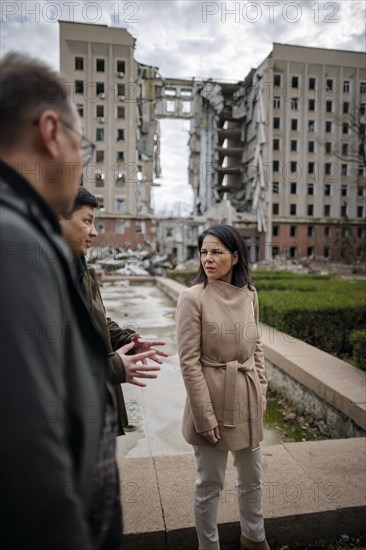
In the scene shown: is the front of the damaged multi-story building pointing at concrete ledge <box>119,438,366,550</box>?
yes

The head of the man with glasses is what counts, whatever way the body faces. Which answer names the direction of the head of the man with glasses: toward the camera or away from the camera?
away from the camera

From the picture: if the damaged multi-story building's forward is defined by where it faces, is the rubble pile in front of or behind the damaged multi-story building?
in front

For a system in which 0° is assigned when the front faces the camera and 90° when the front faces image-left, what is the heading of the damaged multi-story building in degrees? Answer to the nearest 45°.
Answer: approximately 0°

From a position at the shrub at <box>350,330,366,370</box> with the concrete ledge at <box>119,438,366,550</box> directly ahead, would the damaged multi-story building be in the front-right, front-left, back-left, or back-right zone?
back-right

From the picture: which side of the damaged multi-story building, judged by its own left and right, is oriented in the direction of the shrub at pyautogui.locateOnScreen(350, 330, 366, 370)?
front
